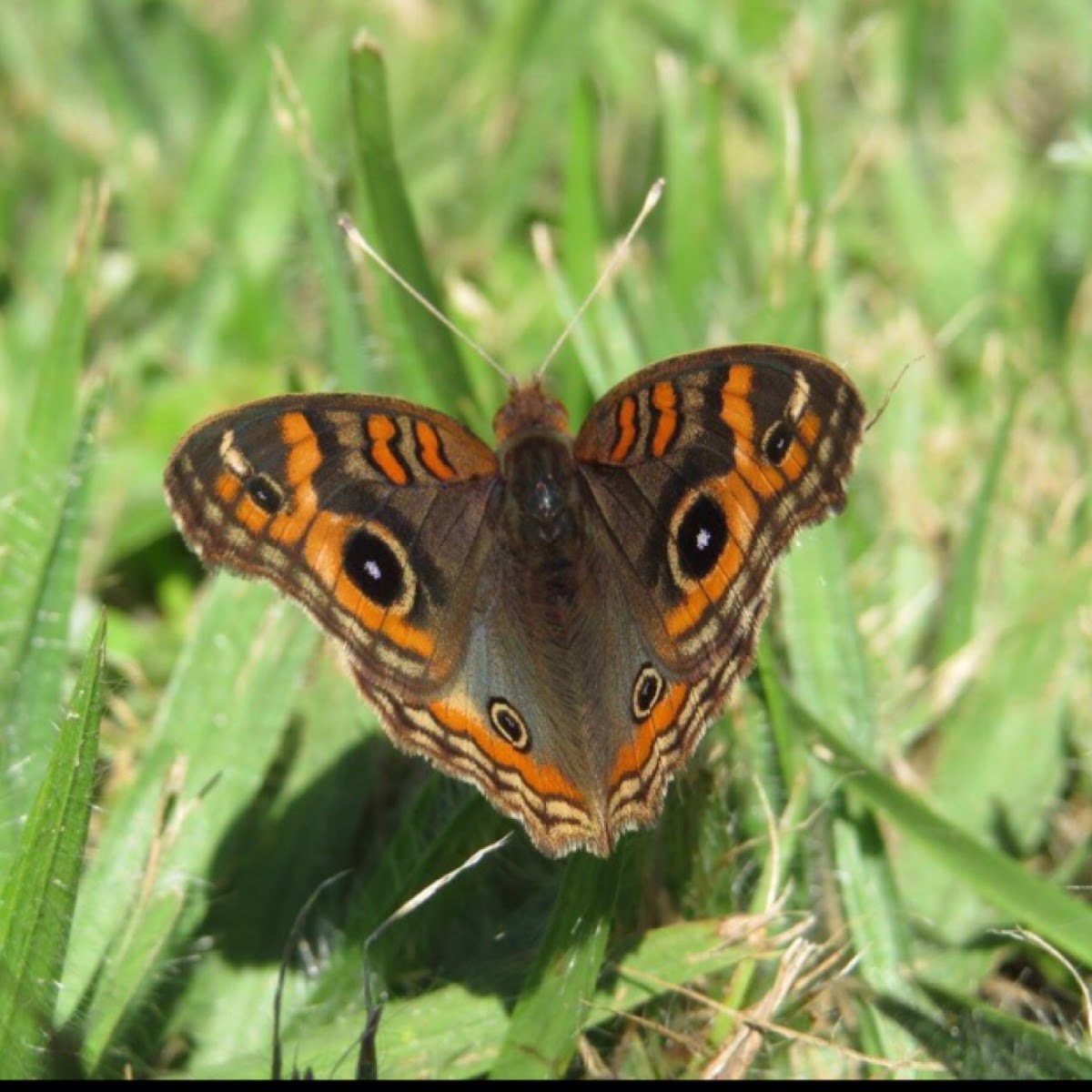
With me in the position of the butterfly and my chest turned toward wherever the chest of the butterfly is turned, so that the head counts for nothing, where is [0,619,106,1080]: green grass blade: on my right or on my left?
on my left

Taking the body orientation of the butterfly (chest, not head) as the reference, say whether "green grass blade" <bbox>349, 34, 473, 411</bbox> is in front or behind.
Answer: in front

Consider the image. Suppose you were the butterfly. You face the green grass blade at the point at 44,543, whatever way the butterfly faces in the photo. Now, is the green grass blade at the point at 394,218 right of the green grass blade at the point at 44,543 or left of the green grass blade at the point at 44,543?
right

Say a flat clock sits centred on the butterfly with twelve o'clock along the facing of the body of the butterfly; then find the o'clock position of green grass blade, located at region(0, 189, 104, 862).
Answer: The green grass blade is roughly at 10 o'clock from the butterfly.

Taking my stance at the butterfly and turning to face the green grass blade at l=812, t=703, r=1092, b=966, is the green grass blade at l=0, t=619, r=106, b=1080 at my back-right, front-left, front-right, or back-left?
back-right

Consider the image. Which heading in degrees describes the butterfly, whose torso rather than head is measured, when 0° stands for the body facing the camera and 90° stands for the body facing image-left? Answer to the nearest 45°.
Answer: approximately 180°

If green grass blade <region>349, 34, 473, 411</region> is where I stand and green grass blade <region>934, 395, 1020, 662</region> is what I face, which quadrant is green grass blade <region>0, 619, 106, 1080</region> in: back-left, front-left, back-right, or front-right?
back-right
